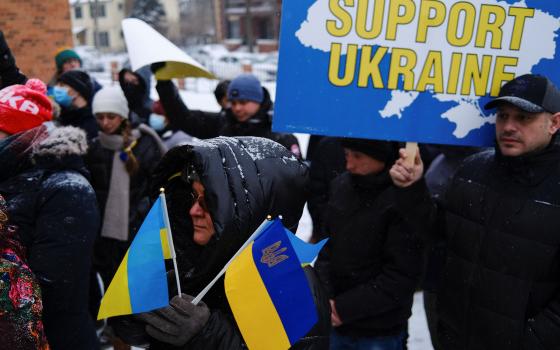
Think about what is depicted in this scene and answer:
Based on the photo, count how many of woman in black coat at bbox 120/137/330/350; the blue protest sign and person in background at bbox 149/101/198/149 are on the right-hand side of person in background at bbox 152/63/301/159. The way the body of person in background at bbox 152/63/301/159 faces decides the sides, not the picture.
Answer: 1

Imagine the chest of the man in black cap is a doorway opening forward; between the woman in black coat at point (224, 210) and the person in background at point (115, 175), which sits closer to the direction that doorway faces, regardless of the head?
the woman in black coat

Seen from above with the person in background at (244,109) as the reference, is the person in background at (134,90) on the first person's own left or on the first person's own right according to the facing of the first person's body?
on the first person's own right

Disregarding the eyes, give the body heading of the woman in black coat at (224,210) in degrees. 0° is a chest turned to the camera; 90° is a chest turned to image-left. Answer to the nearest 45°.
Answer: approximately 45°

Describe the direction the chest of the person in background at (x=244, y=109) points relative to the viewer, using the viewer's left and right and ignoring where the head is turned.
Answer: facing the viewer and to the left of the viewer

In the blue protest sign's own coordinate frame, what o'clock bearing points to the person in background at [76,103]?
The person in background is roughly at 4 o'clock from the blue protest sign.

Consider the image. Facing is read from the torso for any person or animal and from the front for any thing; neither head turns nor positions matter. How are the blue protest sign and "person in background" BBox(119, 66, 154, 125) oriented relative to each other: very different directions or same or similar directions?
same or similar directions

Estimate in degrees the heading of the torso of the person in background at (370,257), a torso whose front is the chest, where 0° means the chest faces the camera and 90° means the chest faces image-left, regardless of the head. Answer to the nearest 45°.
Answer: approximately 45°

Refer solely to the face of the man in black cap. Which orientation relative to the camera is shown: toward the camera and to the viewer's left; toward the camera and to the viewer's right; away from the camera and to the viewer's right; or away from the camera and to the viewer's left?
toward the camera and to the viewer's left

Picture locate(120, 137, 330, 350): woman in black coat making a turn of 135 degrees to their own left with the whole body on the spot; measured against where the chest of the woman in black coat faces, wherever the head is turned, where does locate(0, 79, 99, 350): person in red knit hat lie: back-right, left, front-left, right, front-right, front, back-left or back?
back-left

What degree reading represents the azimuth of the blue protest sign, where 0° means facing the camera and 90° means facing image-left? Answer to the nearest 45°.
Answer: approximately 0°
